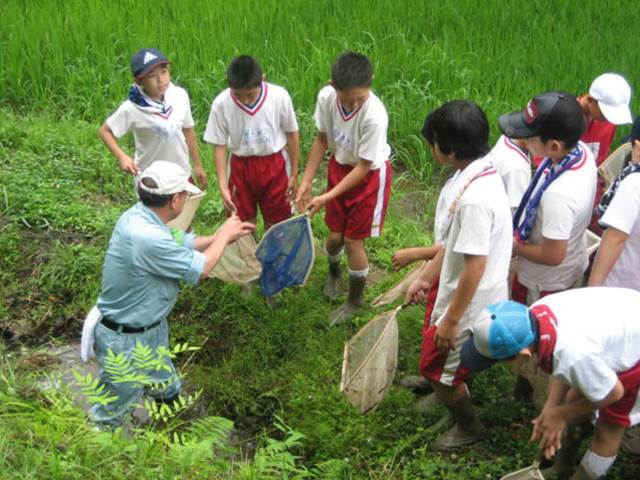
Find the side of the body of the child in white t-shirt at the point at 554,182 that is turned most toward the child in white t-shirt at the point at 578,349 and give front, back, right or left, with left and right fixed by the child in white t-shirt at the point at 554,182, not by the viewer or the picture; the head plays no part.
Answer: left

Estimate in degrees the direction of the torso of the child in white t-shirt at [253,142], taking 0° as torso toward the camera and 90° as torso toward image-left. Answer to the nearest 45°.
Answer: approximately 0°

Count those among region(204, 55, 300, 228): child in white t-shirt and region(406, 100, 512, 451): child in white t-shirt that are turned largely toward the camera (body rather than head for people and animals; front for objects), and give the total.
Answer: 1

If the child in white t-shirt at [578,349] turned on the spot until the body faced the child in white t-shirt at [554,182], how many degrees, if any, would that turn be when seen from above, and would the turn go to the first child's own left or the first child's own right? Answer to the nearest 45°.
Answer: approximately 90° to the first child's own right

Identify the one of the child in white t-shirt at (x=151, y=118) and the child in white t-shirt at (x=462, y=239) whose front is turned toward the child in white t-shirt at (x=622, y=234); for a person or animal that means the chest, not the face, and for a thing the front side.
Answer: the child in white t-shirt at (x=151, y=118)

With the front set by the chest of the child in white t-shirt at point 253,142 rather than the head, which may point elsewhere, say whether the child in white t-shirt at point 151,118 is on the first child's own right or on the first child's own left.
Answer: on the first child's own right

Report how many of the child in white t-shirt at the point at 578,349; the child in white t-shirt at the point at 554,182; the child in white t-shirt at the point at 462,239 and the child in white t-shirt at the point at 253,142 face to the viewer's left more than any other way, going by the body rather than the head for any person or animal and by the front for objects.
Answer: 3

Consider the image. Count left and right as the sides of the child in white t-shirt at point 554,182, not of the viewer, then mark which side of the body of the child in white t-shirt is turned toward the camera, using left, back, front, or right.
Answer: left

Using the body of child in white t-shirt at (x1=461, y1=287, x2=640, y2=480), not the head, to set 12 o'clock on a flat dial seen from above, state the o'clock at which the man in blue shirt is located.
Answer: The man in blue shirt is roughly at 12 o'clock from the child in white t-shirt.

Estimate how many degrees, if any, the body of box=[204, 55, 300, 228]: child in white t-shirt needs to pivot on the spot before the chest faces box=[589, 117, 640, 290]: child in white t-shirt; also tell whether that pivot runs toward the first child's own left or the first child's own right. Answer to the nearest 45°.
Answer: approximately 45° to the first child's own left

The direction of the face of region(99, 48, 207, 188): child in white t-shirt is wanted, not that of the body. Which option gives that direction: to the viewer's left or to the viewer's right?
to the viewer's right

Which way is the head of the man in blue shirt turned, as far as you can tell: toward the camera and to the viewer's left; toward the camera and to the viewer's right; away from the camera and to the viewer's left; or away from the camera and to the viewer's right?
away from the camera and to the viewer's right

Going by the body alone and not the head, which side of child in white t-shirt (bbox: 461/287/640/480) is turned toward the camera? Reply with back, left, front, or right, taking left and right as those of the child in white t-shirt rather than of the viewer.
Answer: left

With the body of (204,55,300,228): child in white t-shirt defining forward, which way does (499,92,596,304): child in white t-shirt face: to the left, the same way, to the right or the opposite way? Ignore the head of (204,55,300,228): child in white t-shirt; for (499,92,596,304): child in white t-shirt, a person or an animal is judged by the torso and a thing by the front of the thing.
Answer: to the right

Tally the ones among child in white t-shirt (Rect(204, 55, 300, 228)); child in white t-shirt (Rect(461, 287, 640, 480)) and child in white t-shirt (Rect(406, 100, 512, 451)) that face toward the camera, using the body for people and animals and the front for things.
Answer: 1

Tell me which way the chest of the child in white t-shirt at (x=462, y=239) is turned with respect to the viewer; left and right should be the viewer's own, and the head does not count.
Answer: facing to the left of the viewer
